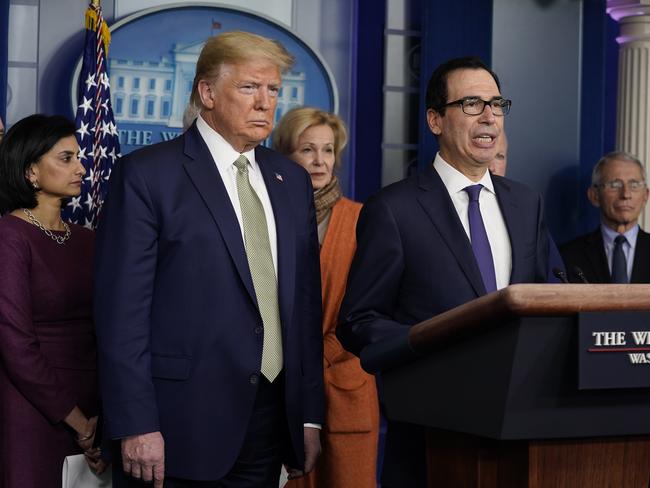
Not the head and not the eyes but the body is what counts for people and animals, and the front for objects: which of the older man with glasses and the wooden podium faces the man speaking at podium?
the older man with glasses

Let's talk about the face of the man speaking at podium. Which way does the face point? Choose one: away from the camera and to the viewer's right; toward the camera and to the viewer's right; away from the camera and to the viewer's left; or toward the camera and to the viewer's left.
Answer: toward the camera and to the viewer's right

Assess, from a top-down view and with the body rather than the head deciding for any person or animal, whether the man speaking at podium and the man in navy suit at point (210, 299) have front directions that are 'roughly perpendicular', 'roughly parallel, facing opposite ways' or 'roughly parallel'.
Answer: roughly parallel

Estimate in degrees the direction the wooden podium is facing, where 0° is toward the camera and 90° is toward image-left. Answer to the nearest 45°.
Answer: approximately 315°

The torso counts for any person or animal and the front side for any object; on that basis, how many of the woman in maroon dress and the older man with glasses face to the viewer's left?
0

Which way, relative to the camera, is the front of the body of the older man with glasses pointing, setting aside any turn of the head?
toward the camera

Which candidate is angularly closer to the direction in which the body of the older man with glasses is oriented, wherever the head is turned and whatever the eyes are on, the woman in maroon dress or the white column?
the woman in maroon dress

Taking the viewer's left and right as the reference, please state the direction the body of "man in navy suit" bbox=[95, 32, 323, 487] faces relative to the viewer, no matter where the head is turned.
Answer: facing the viewer and to the right of the viewer

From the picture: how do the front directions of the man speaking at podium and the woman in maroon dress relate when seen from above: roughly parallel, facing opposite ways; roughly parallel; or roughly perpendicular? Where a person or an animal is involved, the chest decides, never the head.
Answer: roughly parallel

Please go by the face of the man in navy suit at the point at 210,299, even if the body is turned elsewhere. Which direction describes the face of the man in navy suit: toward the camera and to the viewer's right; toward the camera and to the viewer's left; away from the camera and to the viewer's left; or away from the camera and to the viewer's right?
toward the camera and to the viewer's right
